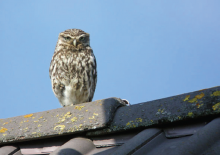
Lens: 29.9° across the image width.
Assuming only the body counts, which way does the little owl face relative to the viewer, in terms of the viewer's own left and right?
facing the viewer
